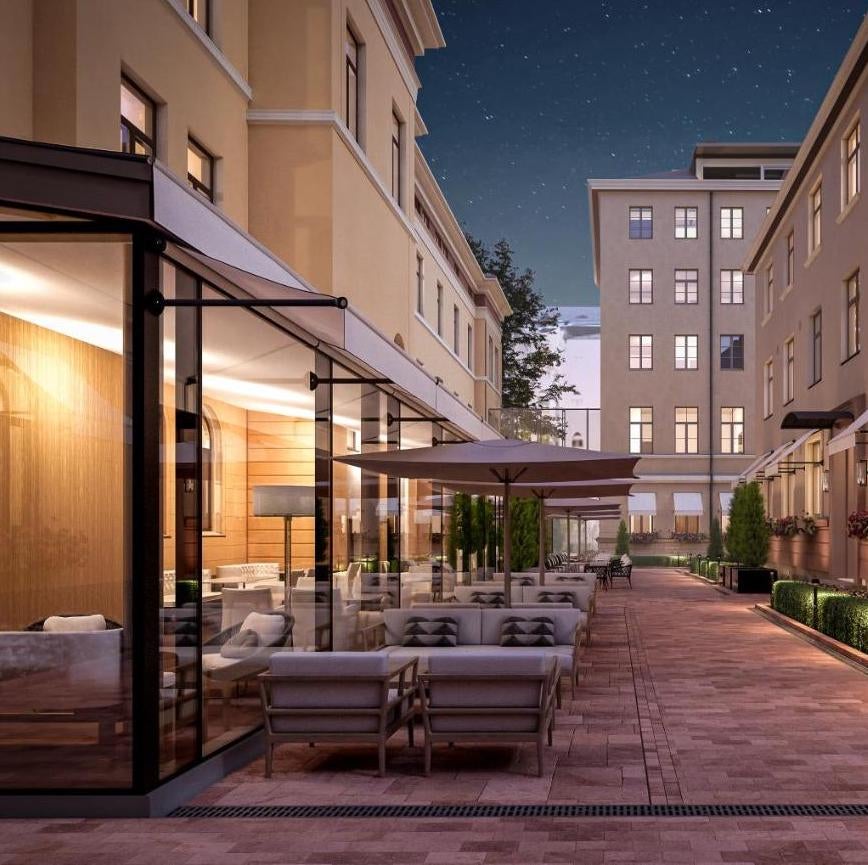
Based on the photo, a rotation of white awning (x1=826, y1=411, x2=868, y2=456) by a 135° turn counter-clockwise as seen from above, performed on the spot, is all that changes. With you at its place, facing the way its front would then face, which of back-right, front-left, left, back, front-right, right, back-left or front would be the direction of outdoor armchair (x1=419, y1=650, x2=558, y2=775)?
front-right

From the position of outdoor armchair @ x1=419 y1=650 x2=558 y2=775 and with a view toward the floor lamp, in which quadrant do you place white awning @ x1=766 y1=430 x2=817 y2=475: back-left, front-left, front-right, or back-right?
front-right

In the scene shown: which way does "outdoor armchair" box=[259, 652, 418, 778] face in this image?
away from the camera

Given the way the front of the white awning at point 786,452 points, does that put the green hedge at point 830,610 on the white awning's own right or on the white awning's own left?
on the white awning's own left

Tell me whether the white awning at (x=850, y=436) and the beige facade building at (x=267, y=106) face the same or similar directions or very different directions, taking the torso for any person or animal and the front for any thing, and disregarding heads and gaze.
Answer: very different directions

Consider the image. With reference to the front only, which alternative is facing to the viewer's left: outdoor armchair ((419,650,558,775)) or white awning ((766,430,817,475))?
the white awning

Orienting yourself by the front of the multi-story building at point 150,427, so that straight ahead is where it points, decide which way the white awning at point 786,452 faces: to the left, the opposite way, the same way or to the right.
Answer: the opposite way

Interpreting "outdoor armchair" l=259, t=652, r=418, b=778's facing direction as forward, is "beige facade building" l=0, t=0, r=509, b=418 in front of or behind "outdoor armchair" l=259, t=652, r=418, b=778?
in front

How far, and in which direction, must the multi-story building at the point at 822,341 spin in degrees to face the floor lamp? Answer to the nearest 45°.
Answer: approximately 90° to its left

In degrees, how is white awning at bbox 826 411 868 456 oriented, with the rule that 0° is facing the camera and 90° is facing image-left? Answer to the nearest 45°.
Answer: approximately 90°

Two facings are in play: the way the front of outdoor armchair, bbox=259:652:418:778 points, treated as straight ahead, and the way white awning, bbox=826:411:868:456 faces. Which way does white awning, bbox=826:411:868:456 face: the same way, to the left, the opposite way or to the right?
to the left

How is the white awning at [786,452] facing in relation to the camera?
to the viewer's left

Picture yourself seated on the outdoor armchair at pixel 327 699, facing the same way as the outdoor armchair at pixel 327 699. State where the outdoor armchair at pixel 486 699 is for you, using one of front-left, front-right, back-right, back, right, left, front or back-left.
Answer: right

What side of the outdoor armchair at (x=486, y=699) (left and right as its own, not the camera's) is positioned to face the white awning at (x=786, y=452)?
front
